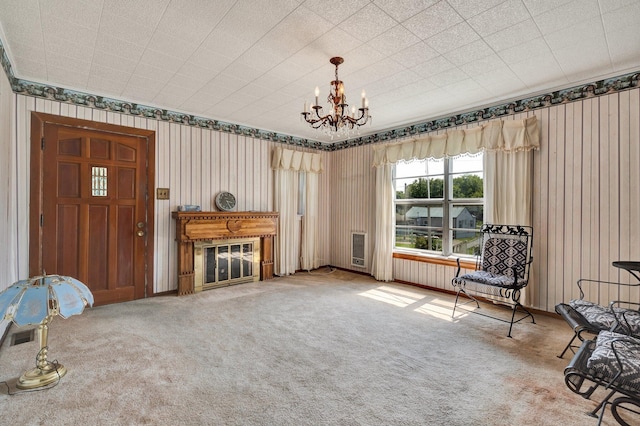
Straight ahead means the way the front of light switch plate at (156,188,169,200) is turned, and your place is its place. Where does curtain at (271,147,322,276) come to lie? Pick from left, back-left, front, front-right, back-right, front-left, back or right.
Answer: left

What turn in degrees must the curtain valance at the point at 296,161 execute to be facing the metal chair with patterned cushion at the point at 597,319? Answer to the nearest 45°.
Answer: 0° — it already faces it

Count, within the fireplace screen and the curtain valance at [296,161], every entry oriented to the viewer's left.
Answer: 0

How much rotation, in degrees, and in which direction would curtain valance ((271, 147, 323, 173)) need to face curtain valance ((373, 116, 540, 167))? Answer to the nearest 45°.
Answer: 0° — it already faces it

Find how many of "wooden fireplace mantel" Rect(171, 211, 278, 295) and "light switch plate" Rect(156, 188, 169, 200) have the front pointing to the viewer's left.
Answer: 0

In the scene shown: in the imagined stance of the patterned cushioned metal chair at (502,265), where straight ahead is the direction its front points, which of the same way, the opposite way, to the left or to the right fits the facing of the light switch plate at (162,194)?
to the left

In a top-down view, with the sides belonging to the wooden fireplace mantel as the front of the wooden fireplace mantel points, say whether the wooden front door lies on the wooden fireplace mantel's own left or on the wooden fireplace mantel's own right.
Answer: on the wooden fireplace mantel's own right

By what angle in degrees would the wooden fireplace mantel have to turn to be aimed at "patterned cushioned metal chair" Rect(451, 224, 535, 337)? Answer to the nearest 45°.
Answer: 0° — it already faces it

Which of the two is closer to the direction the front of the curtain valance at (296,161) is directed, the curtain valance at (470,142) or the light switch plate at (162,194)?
the curtain valance

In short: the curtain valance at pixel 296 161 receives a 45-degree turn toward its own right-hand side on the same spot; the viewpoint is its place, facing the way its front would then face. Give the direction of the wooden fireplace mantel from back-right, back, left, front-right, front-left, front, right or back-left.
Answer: front-right

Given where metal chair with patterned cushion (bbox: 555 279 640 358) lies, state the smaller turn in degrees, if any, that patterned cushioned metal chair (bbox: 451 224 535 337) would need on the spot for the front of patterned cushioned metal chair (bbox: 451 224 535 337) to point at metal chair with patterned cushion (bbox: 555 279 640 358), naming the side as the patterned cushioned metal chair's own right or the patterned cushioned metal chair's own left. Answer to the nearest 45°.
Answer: approximately 90° to the patterned cushioned metal chair's own left

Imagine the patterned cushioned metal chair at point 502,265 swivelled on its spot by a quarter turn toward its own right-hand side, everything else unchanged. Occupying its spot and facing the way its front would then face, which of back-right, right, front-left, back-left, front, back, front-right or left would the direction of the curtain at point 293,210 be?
front-left
